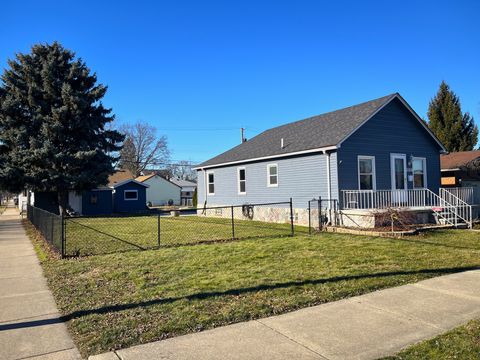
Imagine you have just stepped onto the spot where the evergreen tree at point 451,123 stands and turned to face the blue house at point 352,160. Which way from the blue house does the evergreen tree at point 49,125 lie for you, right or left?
right

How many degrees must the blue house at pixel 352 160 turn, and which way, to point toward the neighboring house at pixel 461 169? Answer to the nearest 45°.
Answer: approximately 90° to its left

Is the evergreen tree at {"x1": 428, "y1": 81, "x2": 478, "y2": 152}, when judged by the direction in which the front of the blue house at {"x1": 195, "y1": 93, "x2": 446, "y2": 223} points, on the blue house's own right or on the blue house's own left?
on the blue house's own left

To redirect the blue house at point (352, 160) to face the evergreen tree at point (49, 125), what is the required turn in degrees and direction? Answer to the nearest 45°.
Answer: approximately 135° to its right

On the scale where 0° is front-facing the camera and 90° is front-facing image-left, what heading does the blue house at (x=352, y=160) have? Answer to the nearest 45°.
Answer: approximately 315°

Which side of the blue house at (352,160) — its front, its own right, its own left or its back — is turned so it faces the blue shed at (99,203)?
back

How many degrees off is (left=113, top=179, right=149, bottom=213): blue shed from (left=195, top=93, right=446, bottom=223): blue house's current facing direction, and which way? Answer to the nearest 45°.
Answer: approximately 180°

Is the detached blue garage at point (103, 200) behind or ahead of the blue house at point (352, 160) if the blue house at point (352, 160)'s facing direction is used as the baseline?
behind

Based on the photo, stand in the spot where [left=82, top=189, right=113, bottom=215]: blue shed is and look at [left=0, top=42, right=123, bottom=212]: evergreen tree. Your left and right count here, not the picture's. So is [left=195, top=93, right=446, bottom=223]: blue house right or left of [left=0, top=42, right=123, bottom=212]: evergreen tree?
left
